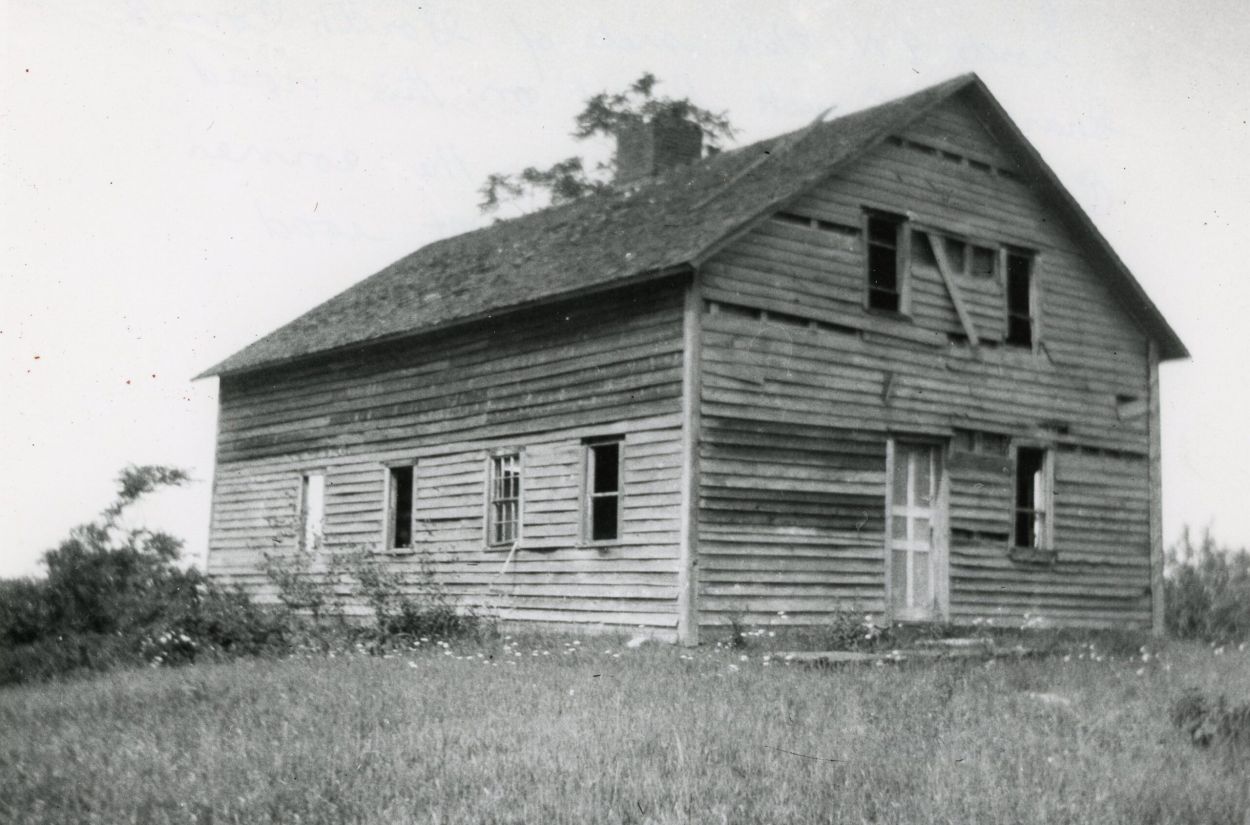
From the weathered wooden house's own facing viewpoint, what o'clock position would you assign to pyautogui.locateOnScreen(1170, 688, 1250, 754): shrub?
The shrub is roughly at 1 o'clock from the weathered wooden house.

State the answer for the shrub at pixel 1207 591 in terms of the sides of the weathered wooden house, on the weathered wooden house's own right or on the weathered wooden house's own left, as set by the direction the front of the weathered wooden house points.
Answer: on the weathered wooden house's own left

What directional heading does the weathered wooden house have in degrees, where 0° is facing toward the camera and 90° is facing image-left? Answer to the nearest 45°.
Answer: approximately 315°

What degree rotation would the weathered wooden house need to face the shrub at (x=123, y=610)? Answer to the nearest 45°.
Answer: approximately 135° to its right
